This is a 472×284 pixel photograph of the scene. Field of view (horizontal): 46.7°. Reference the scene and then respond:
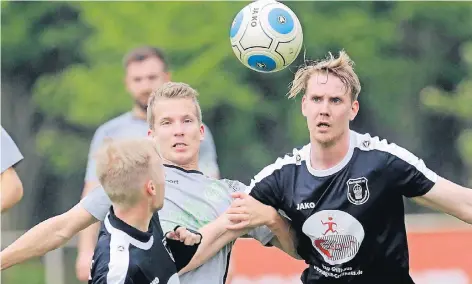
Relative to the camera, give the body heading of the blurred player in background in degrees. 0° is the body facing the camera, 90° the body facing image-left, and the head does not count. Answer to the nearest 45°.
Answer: approximately 0°

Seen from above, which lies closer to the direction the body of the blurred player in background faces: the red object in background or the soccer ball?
the soccer ball

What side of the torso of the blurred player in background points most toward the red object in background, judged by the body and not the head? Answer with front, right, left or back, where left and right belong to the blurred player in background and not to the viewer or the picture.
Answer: left
